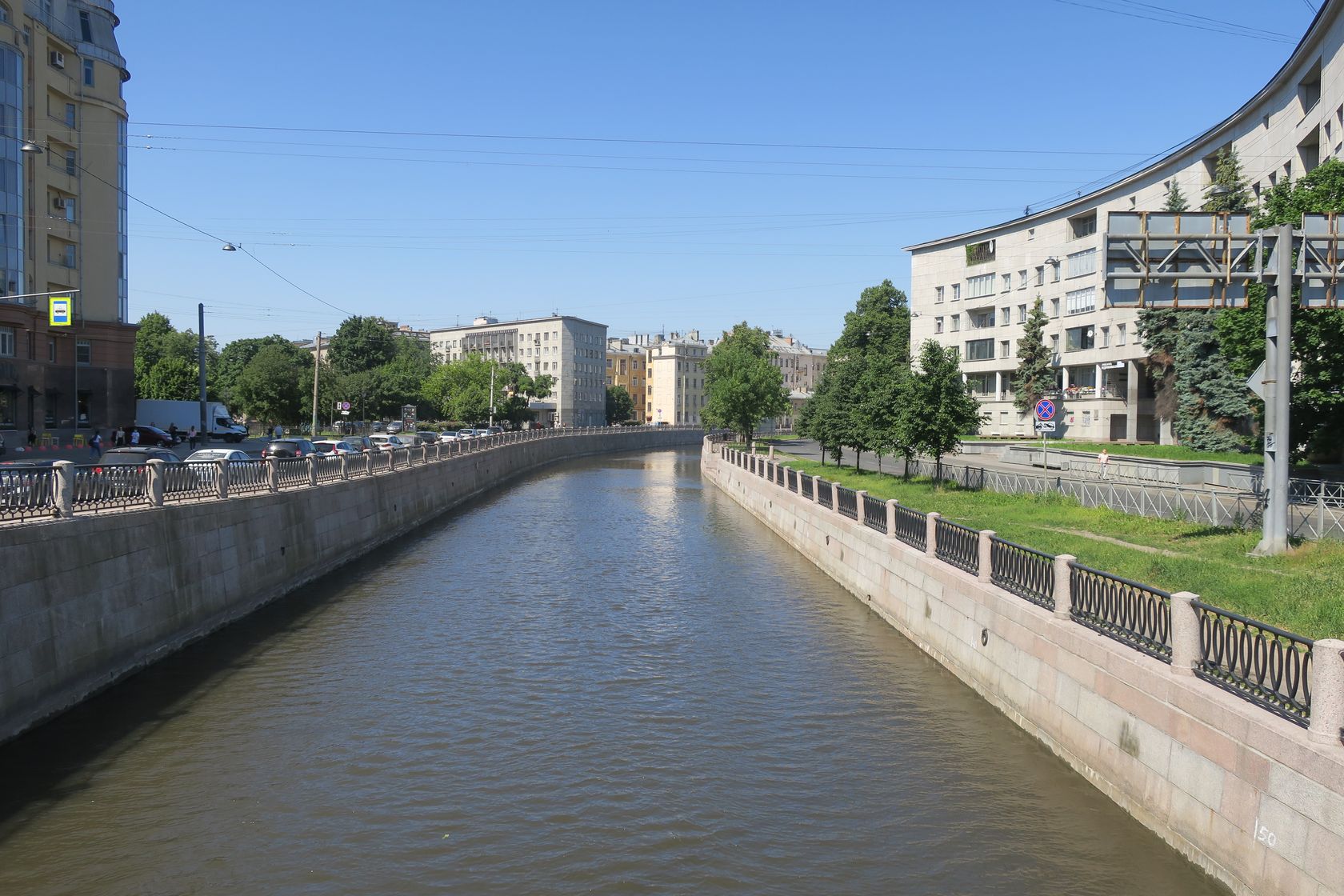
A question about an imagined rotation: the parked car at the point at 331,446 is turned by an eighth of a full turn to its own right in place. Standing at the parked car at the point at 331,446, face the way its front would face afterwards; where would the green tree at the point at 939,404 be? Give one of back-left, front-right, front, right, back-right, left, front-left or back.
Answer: front-right

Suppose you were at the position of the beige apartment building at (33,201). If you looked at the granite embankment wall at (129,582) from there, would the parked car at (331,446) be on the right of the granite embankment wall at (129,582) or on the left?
left

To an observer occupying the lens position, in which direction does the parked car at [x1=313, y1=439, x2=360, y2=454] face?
facing away from the viewer and to the right of the viewer

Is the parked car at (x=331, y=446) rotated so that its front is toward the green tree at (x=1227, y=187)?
no

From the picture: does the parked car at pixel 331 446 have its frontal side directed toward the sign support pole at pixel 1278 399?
no

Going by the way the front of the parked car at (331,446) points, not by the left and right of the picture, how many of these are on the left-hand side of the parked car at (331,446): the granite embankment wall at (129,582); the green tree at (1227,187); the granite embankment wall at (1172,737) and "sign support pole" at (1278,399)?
0

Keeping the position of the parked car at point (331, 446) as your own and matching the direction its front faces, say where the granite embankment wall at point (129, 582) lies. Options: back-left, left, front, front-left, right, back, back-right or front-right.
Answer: back-right

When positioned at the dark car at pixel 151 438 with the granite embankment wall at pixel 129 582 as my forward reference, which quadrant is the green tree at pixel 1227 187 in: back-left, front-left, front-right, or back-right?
front-left

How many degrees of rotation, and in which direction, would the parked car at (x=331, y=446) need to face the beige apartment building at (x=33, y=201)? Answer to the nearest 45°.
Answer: approximately 90° to its left

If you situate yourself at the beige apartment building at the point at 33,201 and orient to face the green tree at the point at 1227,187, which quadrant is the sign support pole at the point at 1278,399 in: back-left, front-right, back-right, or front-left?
front-right
